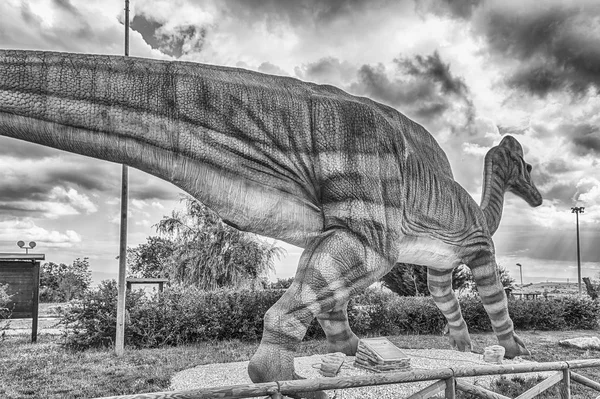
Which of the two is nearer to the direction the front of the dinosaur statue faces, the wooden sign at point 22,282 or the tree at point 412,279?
the tree

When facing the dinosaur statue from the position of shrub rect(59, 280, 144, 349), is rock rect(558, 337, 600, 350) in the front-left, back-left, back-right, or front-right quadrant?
front-left

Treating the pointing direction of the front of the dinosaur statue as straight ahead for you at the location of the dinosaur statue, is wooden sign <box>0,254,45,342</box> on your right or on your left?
on your left

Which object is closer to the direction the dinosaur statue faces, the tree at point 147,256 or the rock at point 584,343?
the rock

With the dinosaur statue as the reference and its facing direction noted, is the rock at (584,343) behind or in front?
in front

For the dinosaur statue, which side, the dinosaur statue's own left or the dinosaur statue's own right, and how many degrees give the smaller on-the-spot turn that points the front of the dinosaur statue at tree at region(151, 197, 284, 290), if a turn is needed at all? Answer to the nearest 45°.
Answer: approximately 45° to the dinosaur statue's own left

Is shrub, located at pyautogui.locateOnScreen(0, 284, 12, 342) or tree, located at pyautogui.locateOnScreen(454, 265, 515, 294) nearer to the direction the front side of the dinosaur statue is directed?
the tree

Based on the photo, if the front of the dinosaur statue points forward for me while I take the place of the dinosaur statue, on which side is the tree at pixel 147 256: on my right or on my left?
on my left

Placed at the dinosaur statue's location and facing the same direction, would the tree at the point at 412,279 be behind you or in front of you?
in front

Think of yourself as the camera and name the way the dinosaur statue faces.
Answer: facing away from the viewer and to the right of the viewer
